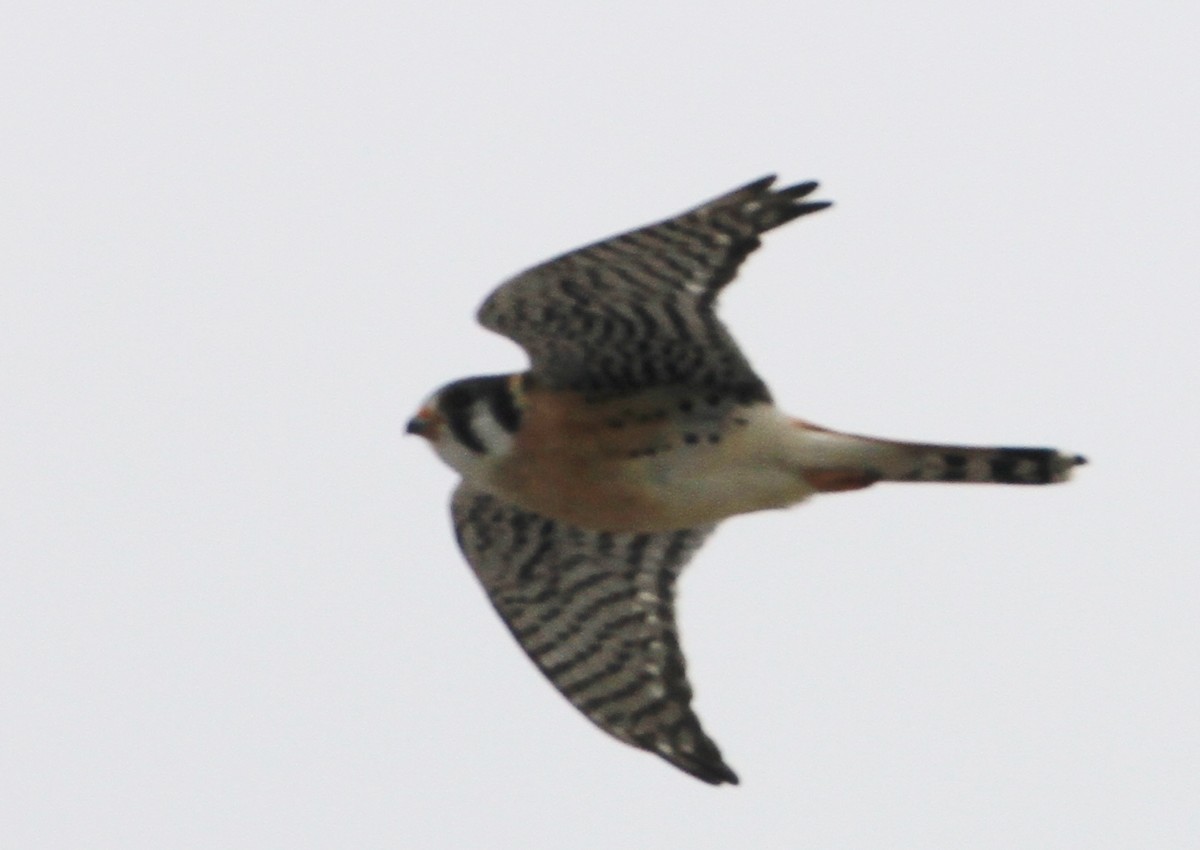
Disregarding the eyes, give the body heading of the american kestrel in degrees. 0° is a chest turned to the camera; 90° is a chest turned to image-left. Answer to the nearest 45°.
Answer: approximately 90°
